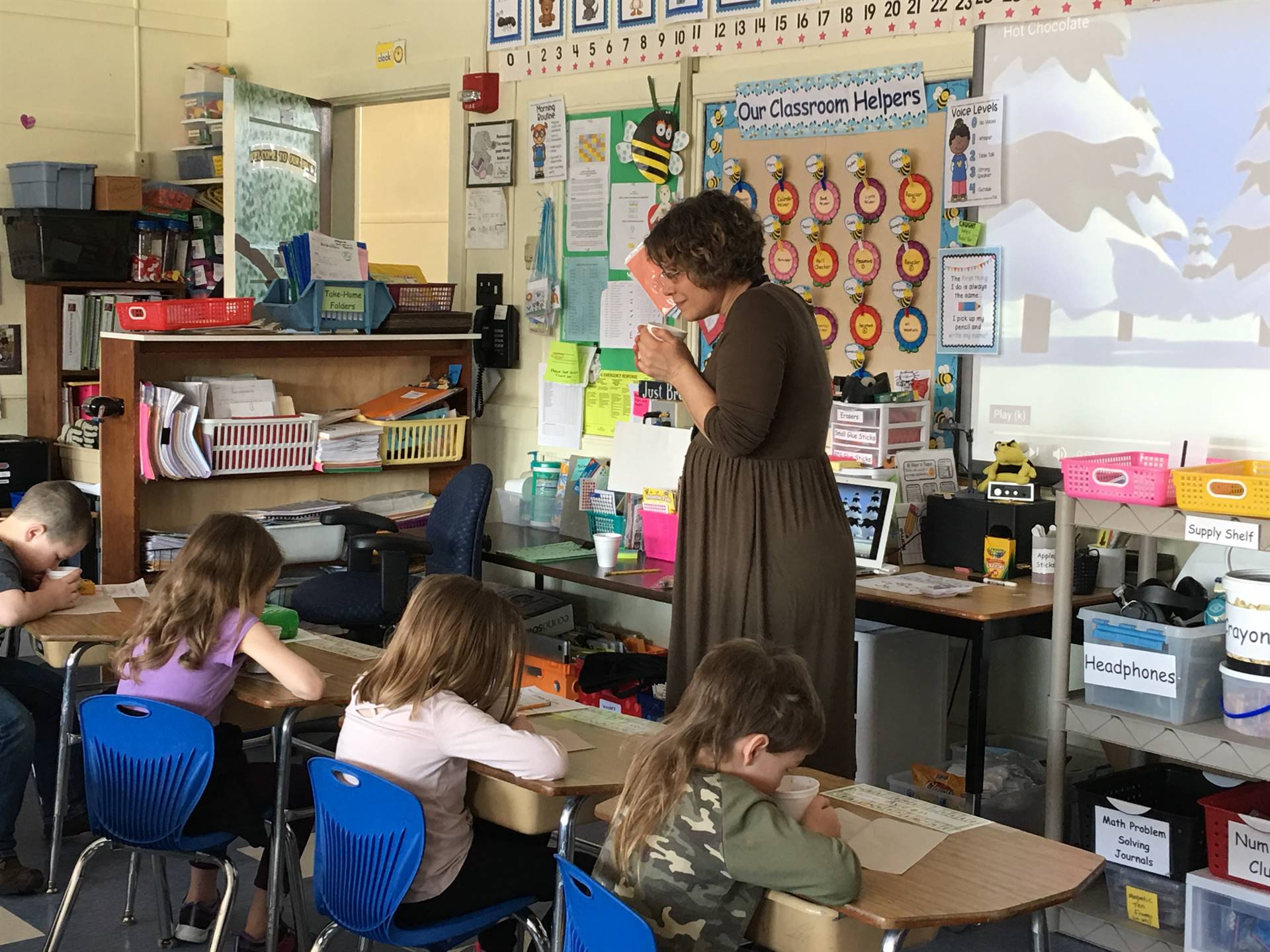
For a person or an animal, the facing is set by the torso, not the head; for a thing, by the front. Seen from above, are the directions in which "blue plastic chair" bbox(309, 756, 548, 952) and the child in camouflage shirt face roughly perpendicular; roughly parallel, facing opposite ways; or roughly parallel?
roughly parallel

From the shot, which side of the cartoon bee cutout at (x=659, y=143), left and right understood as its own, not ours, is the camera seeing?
front

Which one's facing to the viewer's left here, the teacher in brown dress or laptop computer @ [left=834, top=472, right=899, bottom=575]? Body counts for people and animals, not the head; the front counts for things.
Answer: the teacher in brown dress

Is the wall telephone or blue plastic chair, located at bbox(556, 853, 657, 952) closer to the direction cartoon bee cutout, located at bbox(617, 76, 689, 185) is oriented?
the blue plastic chair

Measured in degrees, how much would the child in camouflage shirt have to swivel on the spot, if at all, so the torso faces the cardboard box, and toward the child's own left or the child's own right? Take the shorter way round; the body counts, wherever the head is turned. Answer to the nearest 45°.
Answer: approximately 90° to the child's own left

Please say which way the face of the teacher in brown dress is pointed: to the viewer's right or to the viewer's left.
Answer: to the viewer's left

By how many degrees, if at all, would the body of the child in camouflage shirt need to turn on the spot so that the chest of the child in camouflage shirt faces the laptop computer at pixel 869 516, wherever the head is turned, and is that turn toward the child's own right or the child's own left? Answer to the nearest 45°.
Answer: approximately 45° to the child's own left

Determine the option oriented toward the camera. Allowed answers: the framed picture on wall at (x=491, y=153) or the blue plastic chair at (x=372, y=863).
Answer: the framed picture on wall

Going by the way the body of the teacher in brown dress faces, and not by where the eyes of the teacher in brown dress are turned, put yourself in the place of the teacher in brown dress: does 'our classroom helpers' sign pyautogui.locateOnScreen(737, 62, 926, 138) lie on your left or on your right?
on your right

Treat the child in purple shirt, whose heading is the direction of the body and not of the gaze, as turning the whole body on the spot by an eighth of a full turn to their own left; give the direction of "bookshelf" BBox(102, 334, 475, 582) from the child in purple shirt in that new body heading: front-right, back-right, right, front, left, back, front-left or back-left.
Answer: front

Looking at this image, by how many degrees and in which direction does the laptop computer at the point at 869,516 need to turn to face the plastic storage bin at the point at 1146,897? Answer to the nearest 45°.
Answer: approximately 45° to its left

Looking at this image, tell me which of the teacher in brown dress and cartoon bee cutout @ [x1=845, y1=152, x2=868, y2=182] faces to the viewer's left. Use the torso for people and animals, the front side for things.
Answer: the teacher in brown dress

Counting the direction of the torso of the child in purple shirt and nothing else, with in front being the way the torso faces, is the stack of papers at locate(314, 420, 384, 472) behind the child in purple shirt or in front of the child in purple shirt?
in front

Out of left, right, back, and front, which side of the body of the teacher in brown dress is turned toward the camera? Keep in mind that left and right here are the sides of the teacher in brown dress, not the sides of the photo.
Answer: left

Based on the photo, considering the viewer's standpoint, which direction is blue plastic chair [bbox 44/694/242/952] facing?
facing away from the viewer and to the right of the viewer
